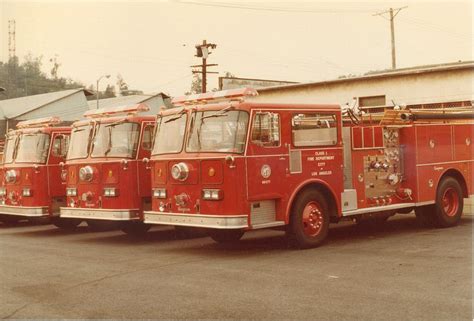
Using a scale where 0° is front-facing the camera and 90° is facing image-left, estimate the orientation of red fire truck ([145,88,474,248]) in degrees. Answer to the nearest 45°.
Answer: approximately 45°

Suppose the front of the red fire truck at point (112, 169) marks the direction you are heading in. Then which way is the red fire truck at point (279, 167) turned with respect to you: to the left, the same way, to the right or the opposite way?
the same way

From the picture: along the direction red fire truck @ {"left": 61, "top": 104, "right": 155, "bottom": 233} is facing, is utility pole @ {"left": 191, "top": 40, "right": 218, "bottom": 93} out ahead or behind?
behind

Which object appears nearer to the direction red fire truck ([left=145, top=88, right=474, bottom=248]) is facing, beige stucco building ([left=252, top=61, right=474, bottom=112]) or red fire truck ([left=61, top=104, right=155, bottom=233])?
the red fire truck

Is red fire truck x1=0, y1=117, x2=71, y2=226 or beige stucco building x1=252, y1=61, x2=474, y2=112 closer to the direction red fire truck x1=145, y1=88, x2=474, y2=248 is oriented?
the red fire truck

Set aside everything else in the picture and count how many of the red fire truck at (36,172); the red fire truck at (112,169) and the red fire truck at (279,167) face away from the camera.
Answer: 0

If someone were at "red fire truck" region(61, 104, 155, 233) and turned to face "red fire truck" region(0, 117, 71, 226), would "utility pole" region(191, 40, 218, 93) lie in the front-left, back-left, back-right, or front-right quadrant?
front-right

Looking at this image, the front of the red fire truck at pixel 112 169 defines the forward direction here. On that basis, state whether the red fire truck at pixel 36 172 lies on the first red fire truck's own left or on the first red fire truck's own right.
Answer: on the first red fire truck's own right

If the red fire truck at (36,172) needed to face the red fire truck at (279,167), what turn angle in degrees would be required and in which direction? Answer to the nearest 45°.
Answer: approximately 90° to its left

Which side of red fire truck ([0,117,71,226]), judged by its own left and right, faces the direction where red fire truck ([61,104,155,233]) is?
left

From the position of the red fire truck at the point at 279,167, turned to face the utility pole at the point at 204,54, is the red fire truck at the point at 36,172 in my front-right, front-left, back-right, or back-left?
front-left

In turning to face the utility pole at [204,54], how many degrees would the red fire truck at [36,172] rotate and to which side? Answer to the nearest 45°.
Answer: approximately 180°

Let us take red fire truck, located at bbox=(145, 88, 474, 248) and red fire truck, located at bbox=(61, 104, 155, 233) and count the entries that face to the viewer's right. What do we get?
0

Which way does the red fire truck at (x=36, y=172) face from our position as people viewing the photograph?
facing the viewer and to the left of the viewer

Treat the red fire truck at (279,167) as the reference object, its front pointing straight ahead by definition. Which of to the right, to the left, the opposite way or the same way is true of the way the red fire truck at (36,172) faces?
the same way

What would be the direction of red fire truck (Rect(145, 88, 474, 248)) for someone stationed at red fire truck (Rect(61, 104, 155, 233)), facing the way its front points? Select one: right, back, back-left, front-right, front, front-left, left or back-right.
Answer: left

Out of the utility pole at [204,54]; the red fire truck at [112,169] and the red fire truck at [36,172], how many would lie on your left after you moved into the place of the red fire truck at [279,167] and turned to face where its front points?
0

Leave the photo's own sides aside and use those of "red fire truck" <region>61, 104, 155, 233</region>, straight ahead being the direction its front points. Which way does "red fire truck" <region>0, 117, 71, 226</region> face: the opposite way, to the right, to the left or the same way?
the same way
